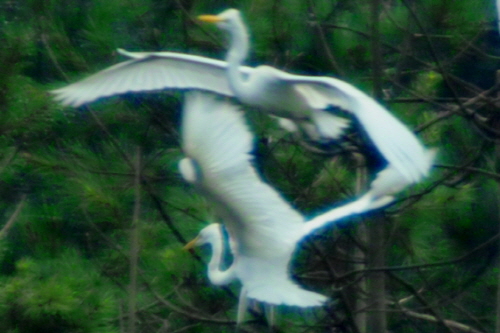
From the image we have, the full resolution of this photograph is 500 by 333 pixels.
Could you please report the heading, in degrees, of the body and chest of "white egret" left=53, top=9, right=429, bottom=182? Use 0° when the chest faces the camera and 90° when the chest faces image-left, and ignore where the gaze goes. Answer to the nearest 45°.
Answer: approximately 45°

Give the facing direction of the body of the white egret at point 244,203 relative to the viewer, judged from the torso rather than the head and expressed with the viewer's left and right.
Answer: facing to the left of the viewer

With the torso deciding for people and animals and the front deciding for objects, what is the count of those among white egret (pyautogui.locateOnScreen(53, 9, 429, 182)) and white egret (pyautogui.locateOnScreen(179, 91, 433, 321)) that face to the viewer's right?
0
